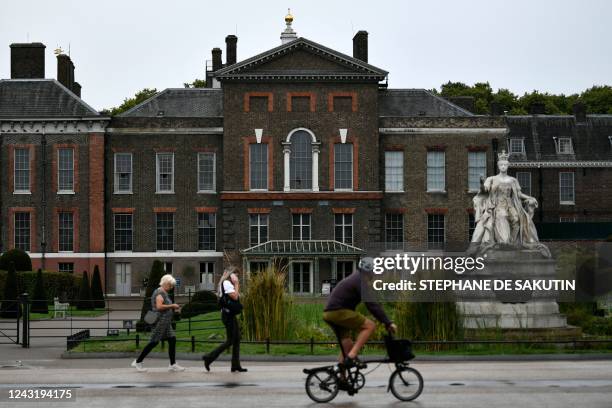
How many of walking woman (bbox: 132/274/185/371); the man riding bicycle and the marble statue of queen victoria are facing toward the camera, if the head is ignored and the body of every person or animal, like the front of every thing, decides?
1

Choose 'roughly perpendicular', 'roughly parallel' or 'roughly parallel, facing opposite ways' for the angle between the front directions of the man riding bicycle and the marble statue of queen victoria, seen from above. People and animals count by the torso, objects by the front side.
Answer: roughly perpendicular

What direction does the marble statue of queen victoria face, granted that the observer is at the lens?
facing the viewer

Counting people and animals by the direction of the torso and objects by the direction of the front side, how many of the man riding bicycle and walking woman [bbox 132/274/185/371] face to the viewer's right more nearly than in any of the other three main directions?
2

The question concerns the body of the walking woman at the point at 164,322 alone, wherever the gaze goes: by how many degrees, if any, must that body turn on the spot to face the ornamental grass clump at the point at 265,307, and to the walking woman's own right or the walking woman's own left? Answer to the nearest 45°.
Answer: approximately 45° to the walking woman's own left

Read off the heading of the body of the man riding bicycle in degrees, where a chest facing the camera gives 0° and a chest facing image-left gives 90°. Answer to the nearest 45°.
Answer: approximately 270°

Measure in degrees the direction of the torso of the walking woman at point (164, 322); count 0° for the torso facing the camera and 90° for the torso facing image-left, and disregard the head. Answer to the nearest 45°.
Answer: approximately 270°

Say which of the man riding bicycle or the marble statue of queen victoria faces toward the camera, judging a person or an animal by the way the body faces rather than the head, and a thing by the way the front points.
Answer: the marble statue of queen victoria

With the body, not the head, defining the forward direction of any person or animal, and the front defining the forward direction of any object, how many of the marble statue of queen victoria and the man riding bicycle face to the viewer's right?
1

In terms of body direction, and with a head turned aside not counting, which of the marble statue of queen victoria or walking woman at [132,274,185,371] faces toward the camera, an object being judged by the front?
the marble statue of queen victoria

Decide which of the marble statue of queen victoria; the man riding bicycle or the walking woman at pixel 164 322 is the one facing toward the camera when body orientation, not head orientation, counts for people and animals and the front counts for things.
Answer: the marble statue of queen victoria
